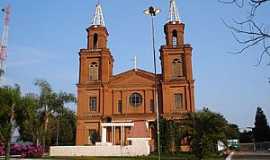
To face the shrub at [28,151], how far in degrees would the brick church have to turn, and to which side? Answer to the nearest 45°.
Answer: approximately 45° to its right

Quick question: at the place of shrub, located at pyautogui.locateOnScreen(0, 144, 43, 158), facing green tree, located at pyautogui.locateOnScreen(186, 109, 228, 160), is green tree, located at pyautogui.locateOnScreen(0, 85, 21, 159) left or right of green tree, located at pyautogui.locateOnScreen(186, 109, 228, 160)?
right

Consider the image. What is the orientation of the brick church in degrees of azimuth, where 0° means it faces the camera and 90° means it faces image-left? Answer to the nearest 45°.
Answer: approximately 0°

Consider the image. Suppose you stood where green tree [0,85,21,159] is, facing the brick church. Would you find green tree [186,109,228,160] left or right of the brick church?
right

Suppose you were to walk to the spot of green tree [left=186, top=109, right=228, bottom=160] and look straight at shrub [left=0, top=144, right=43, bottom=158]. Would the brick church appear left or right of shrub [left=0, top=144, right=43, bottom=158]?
right

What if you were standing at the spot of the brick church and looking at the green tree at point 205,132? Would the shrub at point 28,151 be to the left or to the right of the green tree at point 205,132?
right

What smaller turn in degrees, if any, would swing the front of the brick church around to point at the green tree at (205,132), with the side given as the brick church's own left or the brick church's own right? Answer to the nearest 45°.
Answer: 0° — it already faces it
